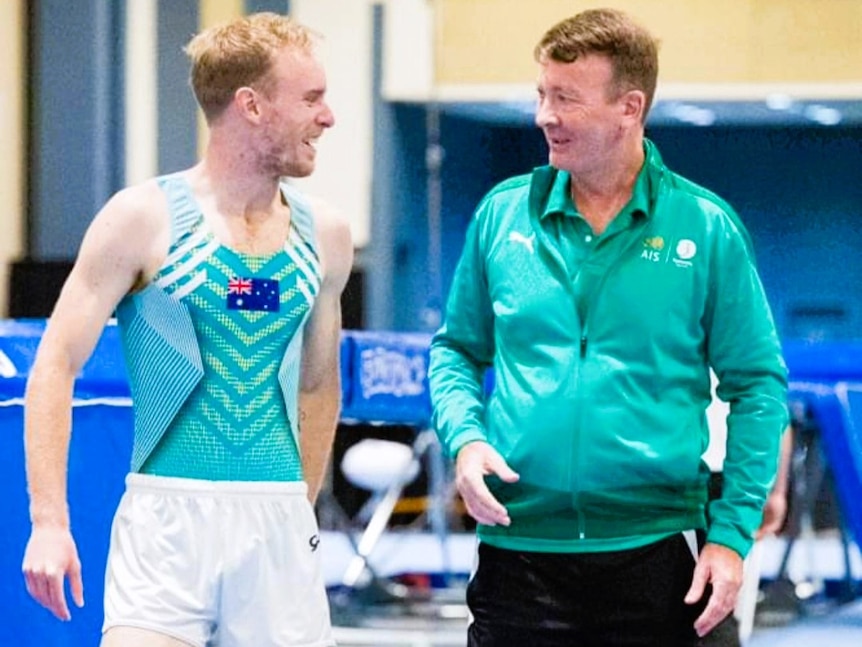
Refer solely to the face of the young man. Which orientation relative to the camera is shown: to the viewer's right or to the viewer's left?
to the viewer's right

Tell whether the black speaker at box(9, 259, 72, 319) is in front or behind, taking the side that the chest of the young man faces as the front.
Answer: behind

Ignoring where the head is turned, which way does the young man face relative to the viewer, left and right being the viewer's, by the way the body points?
facing the viewer and to the right of the viewer
